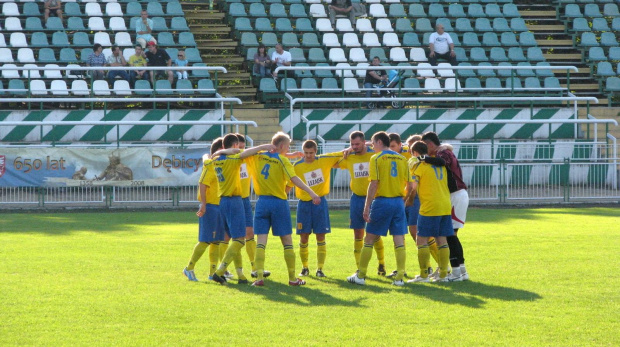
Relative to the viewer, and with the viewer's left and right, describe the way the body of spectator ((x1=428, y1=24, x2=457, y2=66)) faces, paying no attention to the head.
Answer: facing the viewer

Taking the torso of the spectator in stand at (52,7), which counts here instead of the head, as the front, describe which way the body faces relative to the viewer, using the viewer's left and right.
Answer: facing the viewer

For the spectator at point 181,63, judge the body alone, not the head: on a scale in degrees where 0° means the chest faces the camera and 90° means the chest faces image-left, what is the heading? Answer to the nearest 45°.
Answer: approximately 0°

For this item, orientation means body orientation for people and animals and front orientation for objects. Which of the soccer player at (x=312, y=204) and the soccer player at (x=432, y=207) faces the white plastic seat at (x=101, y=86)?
the soccer player at (x=432, y=207)

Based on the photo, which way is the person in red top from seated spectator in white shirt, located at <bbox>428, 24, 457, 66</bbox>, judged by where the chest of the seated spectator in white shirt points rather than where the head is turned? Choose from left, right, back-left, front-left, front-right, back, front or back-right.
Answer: front

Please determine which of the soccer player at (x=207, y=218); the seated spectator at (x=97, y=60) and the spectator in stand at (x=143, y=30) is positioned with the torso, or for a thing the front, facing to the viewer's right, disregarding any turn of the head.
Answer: the soccer player

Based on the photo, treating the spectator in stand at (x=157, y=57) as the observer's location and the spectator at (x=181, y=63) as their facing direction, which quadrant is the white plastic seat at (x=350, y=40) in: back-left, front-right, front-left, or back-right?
front-left

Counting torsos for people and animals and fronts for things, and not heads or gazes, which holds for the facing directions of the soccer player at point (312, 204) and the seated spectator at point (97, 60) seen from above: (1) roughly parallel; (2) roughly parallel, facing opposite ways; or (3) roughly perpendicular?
roughly parallel

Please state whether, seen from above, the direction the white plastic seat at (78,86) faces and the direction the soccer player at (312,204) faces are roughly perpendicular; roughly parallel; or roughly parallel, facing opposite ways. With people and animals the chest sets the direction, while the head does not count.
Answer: roughly parallel

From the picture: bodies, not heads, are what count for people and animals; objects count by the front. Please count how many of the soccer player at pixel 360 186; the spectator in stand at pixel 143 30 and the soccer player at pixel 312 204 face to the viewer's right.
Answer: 0

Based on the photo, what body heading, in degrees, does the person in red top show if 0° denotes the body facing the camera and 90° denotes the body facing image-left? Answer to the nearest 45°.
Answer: approximately 90°

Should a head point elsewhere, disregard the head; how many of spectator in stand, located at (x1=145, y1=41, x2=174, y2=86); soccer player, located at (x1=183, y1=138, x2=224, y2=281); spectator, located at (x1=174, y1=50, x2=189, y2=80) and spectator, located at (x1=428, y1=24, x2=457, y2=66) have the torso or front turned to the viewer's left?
0

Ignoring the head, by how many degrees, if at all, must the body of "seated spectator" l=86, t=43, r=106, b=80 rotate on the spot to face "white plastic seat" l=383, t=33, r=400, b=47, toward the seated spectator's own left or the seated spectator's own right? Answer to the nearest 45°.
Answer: approximately 90° to the seated spectator's own left

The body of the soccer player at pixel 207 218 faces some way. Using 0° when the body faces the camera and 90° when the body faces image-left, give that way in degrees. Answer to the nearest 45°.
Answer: approximately 270°

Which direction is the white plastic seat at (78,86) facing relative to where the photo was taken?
toward the camera

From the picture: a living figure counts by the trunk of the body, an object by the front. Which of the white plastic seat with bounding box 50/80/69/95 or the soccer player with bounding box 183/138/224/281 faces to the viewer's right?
the soccer player
